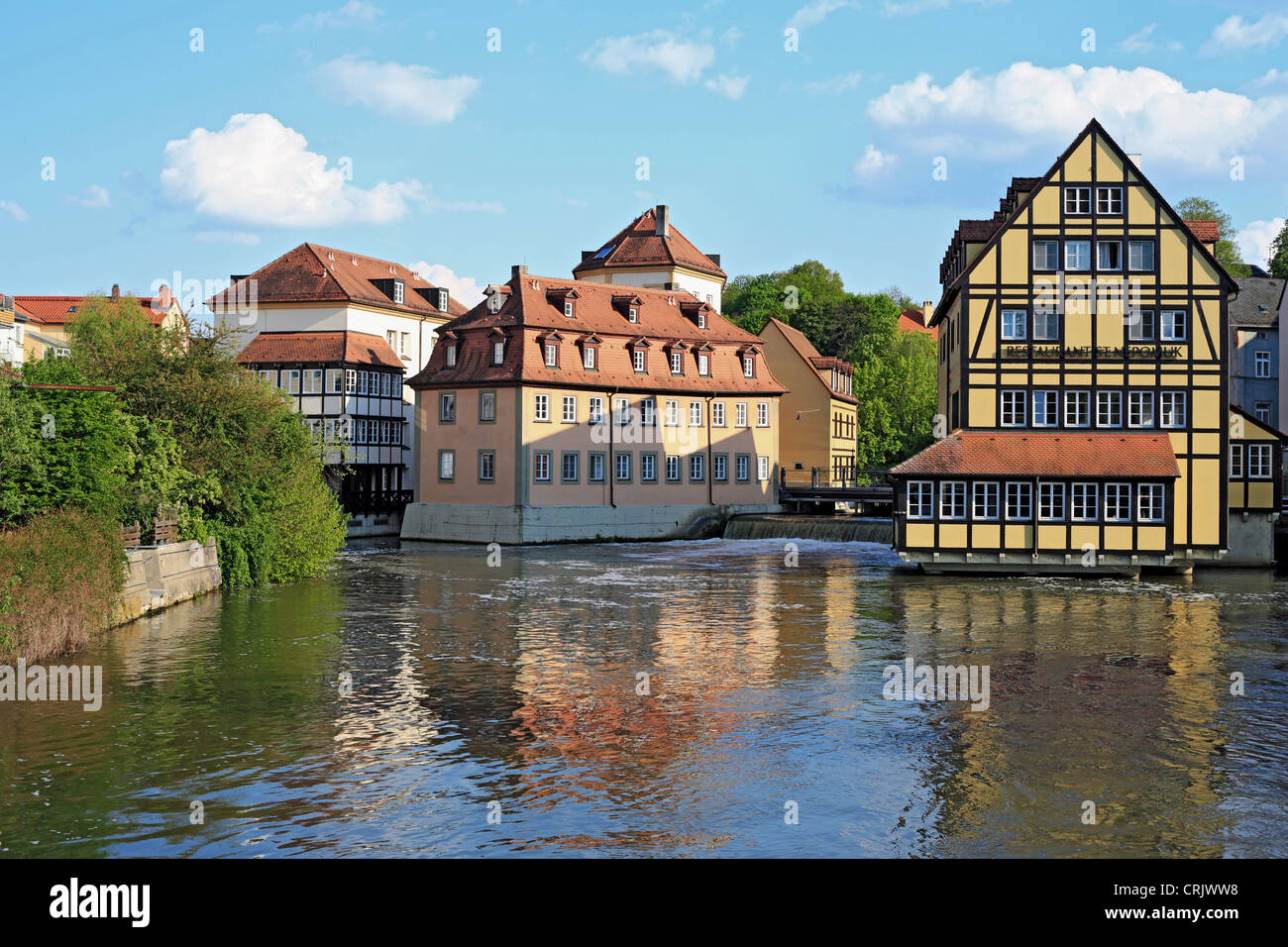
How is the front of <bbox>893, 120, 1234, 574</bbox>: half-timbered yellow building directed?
toward the camera
